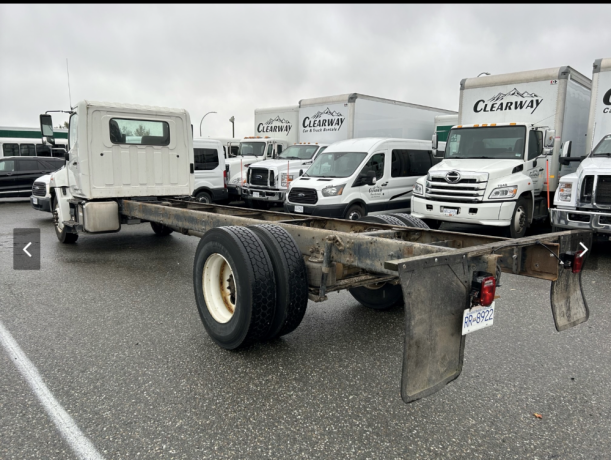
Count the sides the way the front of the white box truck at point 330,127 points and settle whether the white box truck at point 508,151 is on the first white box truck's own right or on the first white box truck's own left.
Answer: on the first white box truck's own left

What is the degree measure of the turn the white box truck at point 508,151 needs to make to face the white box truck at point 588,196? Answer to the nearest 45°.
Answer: approximately 90° to its left

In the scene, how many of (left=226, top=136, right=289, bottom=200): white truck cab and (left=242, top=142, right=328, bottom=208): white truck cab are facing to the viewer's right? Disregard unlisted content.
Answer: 0

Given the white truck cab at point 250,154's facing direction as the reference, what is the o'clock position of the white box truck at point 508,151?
The white box truck is roughly at 9 o'clock from the white truck cab.

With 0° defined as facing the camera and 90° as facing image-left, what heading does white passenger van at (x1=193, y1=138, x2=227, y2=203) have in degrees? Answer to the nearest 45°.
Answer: approximately 90°

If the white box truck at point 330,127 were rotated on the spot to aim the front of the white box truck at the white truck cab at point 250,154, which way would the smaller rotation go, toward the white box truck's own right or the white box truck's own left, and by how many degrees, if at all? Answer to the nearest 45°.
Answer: approximately 90° to the white box truck's own right

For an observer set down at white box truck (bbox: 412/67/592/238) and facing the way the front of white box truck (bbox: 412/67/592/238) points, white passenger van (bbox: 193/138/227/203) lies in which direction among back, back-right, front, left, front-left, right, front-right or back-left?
front-right

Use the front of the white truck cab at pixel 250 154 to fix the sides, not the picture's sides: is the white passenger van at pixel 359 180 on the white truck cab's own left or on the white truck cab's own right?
on the white truck cab's own left

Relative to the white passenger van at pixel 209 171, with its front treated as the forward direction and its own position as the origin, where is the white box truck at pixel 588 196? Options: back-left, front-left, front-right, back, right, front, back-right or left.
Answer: back-left

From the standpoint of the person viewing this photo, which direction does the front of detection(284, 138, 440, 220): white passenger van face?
facing the viewer and to the left of the viewer

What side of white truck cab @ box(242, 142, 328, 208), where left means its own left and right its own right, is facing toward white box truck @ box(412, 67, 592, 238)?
left
